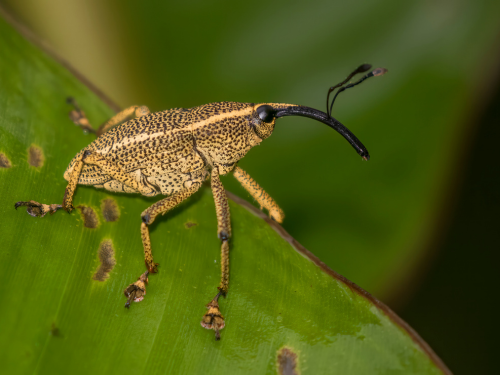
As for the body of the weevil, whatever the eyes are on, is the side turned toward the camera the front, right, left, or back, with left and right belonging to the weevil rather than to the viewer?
right
